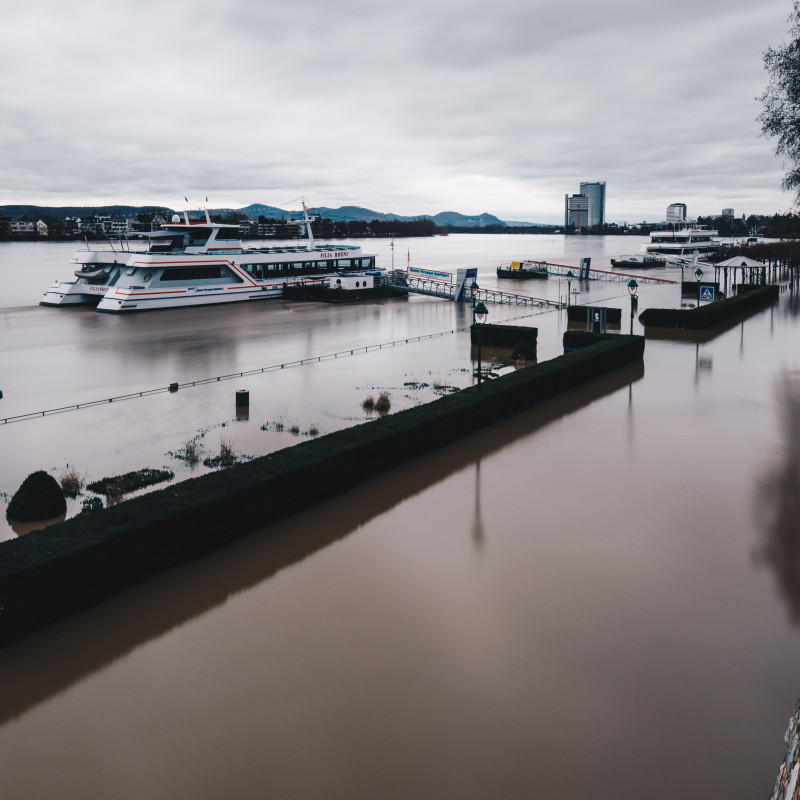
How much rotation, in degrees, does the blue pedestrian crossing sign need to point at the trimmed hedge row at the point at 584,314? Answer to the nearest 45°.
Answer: approximately 45° to its right

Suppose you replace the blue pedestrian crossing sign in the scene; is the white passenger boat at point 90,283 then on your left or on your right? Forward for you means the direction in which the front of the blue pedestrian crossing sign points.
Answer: on your right

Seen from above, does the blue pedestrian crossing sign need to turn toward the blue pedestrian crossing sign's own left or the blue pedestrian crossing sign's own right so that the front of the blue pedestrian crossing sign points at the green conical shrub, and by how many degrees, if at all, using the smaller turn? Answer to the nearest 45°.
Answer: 0° — it already faces it

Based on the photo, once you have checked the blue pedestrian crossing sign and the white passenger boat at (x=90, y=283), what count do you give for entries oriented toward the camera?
1

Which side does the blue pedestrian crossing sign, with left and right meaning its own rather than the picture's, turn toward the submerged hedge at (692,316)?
front

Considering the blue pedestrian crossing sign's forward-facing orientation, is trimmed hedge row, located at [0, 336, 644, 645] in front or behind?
in front

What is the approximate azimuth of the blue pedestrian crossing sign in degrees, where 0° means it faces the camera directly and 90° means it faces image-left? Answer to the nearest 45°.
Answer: approximately 0°
